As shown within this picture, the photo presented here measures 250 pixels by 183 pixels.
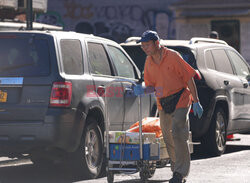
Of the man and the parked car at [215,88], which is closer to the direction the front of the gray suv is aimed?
the parked car

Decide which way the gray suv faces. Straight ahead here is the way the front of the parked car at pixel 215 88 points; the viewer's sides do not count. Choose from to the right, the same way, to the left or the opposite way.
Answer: the same way

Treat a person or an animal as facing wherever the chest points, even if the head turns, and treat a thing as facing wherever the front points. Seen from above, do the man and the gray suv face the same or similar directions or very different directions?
very different directions

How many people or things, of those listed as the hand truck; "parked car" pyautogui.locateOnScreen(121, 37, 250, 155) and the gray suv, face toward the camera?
0

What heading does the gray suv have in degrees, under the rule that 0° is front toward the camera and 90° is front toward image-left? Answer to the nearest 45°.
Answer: approximately 225°

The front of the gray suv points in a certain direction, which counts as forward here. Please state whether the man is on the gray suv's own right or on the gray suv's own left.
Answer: on the gray suv's own right

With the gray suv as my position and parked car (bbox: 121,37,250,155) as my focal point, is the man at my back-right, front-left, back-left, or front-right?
front-right

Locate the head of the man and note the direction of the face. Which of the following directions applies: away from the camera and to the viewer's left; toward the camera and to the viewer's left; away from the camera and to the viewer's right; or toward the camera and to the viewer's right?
toward the camera and to the viewer's left

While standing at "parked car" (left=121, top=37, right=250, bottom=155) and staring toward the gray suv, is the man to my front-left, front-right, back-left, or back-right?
front-left

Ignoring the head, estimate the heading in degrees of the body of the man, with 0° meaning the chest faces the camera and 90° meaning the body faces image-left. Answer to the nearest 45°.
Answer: approximately 45°
